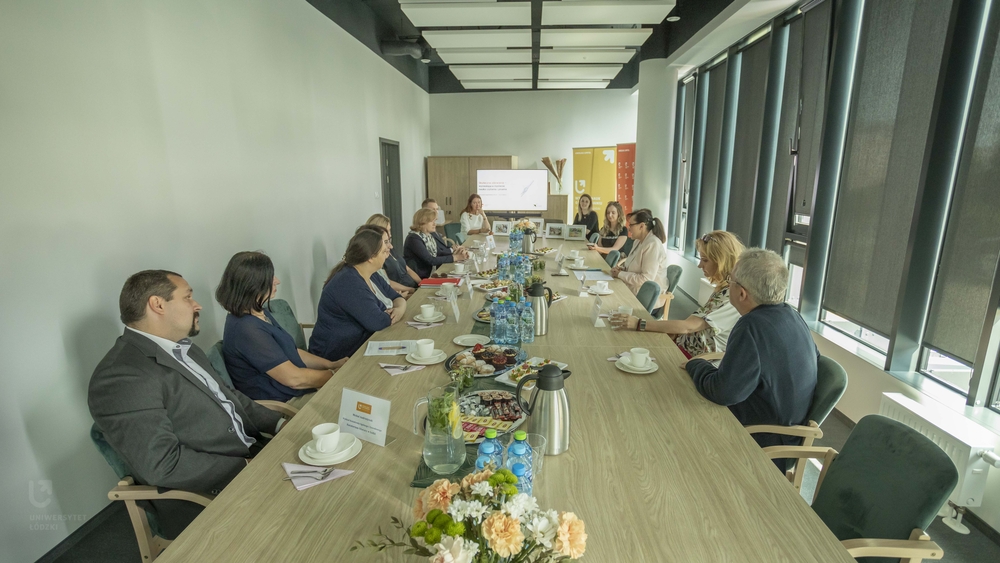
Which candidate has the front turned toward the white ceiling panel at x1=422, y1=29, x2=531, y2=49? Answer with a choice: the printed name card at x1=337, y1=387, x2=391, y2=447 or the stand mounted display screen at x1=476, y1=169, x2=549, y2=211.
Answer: the stand mounted display screen

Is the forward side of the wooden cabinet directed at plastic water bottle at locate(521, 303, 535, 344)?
yes

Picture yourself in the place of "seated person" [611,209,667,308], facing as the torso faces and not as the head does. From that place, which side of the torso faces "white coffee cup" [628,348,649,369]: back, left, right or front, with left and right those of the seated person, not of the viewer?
left

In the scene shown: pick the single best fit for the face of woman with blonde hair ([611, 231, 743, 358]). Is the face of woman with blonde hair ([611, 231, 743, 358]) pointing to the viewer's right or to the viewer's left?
to the viewer's left

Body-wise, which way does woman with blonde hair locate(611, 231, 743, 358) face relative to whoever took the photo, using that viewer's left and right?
facing to the left of the viewer

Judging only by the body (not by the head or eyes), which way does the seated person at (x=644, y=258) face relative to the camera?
to the viewer's left

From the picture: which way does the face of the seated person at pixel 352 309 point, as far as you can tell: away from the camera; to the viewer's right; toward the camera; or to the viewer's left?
to the viewer's right

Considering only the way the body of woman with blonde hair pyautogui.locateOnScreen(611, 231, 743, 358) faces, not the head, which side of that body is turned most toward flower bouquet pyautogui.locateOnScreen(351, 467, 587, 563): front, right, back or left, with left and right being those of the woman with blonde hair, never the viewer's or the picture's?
left

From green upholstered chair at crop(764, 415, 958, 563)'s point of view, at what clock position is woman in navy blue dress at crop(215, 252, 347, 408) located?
The woman in navy blue dress is roughly at 1 o'clock from the green upholstered chair.
